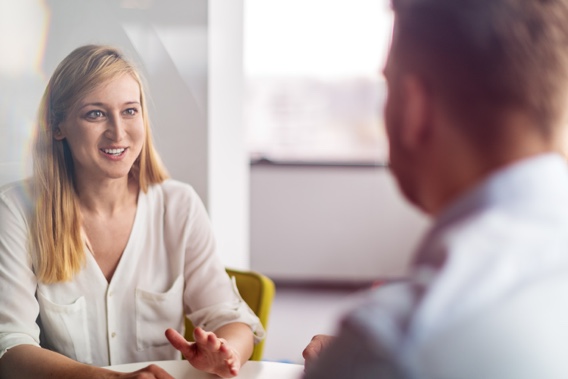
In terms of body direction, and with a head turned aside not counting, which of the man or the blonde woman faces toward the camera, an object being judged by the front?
the blonde woman

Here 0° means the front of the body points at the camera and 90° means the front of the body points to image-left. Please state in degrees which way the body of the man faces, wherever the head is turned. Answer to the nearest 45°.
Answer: approximately 135°

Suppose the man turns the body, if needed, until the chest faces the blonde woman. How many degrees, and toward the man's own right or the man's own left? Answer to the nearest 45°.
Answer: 0° — they already face them

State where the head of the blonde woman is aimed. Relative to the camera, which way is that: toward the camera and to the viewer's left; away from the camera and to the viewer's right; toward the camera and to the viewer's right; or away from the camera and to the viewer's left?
toward the camera and to the viewer's right

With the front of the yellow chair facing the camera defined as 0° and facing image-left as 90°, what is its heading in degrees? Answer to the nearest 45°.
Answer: approximately 45°

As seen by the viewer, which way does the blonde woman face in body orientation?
toward the camera

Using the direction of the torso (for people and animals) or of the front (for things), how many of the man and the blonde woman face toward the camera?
1

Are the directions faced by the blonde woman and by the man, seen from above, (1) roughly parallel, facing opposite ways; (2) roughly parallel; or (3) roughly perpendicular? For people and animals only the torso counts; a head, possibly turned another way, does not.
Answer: roughly parallel, facing opposite ways

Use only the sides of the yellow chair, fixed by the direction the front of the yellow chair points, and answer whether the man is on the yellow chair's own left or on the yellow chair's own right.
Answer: on the yellow chair's own left

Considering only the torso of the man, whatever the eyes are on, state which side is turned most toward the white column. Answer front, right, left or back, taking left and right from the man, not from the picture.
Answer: front

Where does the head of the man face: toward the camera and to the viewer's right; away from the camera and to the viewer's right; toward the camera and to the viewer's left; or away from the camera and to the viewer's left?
away from the camera and to the viewer's left
